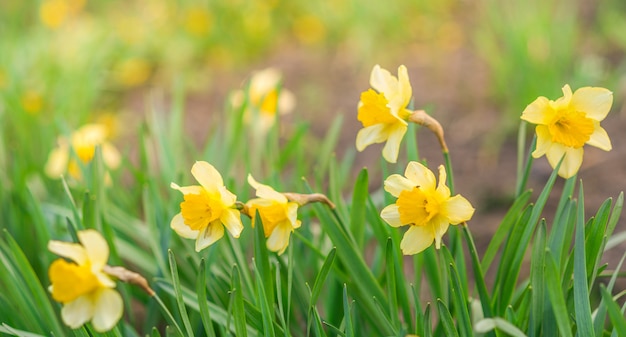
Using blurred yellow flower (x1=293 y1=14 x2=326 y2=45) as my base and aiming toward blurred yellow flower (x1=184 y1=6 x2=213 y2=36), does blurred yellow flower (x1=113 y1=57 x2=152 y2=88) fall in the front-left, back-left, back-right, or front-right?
front-left

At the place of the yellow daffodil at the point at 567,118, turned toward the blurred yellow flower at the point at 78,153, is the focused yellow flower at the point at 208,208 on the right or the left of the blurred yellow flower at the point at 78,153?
left

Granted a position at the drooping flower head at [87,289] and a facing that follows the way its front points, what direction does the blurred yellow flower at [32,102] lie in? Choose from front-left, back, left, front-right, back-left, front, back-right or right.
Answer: right

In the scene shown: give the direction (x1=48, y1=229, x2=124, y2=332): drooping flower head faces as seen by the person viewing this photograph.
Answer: facing to the left of the viewer

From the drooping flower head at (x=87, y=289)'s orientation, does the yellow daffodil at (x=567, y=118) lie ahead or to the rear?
to the rear
